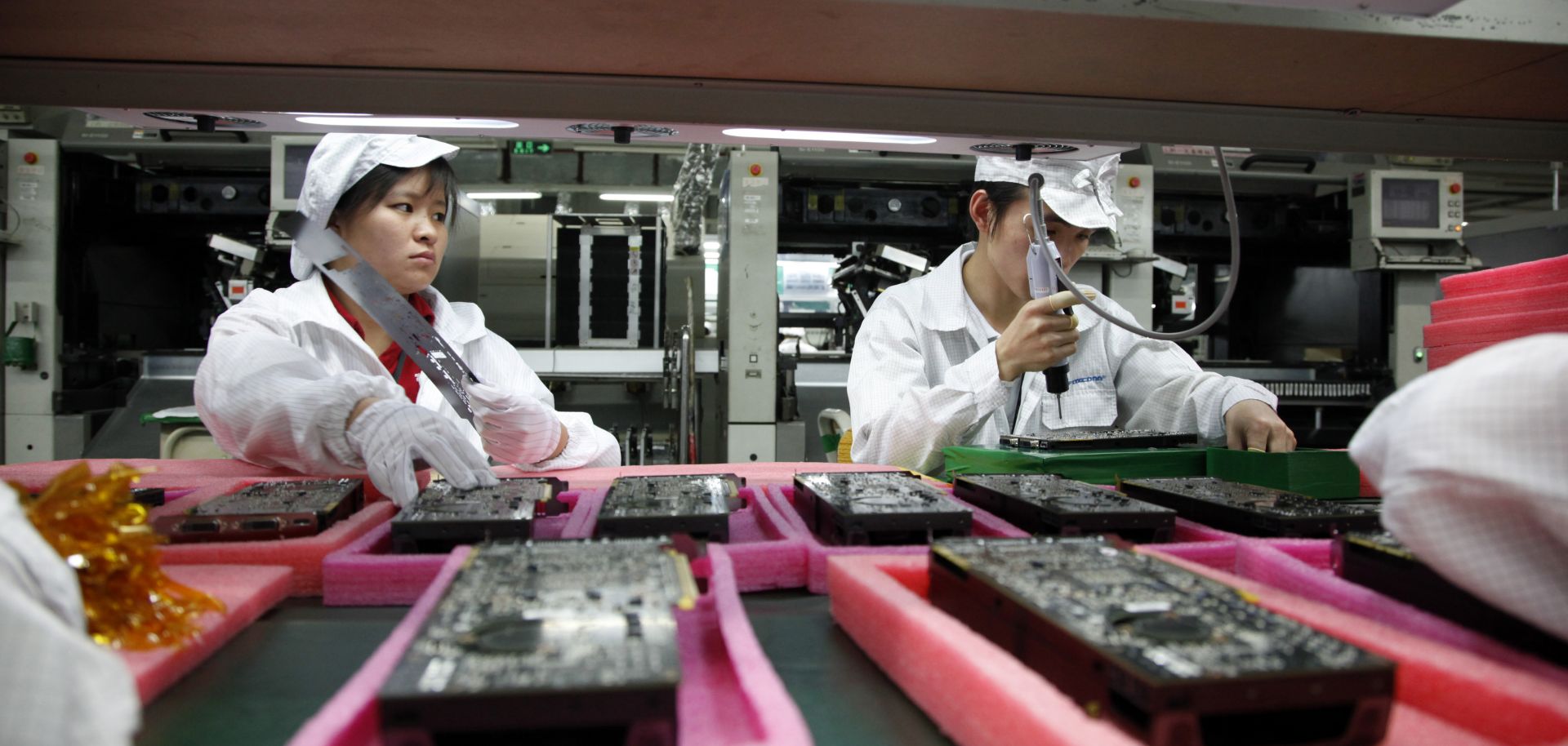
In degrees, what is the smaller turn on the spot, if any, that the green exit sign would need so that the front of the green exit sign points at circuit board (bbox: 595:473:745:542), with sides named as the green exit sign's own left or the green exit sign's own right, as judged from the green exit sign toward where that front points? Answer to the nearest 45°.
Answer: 0° — it already faces it

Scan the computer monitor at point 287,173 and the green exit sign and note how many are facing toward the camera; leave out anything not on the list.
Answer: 2

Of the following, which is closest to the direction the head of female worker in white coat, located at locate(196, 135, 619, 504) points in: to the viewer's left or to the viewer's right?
to the viewer's right

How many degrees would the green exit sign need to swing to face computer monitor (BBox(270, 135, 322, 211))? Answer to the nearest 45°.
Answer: approximately 45° to its right

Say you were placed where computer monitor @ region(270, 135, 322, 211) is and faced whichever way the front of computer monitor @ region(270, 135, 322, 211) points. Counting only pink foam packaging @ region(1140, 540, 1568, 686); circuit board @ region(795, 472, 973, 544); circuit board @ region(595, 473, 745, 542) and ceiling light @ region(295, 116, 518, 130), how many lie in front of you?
4

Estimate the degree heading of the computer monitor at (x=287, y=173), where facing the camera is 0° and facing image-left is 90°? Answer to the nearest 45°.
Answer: approximately 0°

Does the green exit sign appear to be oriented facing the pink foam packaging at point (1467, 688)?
yes

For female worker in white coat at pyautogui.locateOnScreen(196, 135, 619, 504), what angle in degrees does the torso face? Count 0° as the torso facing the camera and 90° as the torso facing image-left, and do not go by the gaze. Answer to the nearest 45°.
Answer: approximately 315°

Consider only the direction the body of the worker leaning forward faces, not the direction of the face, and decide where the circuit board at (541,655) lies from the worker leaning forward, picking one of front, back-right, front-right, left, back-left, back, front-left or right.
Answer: front-right

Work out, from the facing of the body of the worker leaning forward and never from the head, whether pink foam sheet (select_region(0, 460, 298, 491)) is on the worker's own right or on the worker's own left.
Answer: on the worker's own right
